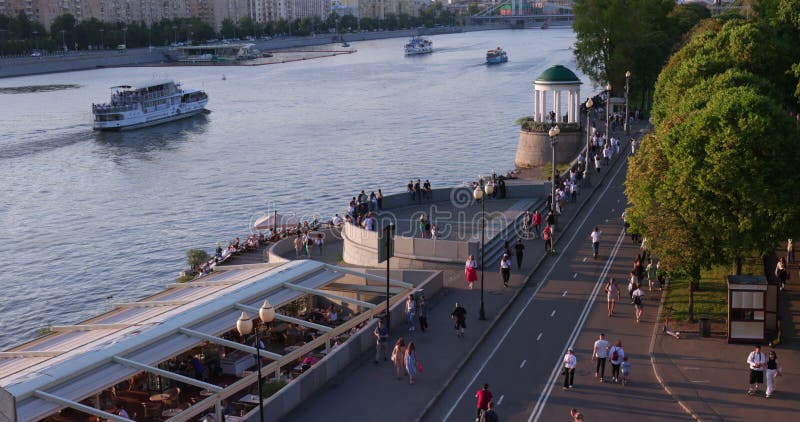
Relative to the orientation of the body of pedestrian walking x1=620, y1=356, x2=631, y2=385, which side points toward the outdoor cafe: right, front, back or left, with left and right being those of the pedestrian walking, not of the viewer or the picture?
left

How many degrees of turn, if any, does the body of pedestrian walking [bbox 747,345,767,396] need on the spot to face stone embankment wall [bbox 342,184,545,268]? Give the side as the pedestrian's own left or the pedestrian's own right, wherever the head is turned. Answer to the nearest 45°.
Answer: approximately 135° to the pedestrian's own right

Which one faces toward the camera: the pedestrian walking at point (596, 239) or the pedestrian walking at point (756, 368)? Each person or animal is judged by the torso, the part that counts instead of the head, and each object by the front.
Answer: the pedestrian walking at point (756, 368)

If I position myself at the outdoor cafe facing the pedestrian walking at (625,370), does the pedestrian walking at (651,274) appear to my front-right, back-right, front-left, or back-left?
front-left

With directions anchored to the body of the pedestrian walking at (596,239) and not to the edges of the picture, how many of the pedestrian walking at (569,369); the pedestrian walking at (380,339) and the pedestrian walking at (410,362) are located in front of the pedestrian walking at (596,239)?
0

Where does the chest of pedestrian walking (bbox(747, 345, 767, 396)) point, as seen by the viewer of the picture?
toward the camera

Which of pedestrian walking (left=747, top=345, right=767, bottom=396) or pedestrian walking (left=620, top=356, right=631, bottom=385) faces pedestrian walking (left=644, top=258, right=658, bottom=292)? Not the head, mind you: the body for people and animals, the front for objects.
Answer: pedestrian walking (left=620, top=356, right=631, bottom=385)

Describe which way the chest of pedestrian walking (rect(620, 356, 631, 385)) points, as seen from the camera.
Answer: away from the camera

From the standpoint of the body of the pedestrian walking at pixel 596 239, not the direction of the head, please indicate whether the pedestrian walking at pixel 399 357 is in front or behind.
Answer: behind

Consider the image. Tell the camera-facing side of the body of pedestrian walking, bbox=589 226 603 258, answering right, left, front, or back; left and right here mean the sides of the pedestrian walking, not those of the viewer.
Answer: back
